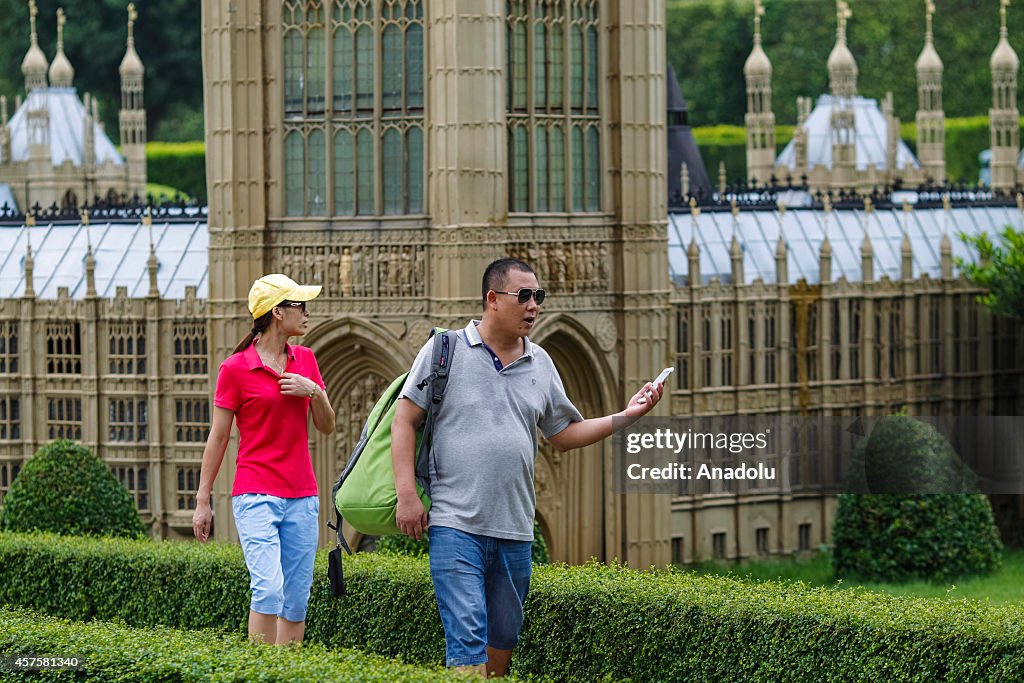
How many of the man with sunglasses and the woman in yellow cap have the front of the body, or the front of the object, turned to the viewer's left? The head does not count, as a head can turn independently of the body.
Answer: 0

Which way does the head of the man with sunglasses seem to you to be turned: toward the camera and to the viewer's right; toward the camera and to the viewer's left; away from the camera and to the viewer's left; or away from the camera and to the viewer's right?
toward the camera and to the viewer's right

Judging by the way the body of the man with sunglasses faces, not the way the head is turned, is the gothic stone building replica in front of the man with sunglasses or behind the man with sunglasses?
behind

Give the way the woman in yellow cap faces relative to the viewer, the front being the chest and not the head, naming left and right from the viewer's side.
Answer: facing the viewer and to the right of the viewer

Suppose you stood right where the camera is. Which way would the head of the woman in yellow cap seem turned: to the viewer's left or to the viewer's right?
to the viewer's right
